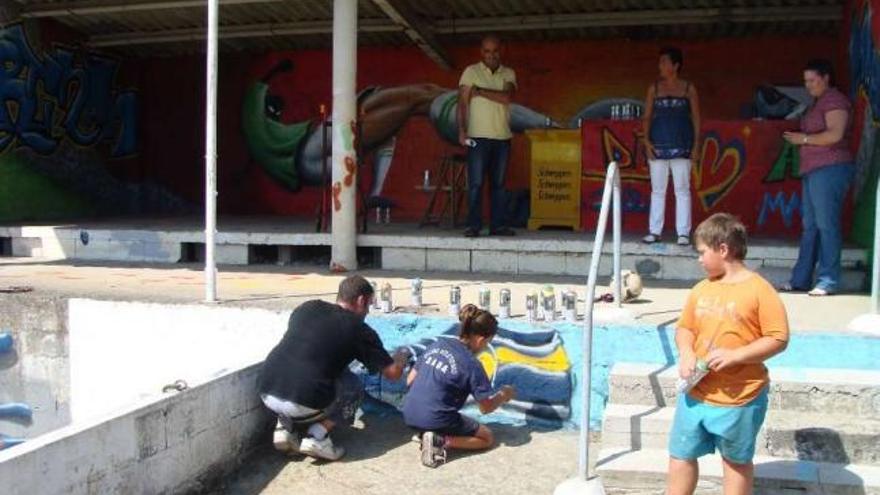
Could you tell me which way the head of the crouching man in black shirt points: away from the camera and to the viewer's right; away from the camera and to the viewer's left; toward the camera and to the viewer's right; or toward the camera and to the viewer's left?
away from the camera and to the viewer's right

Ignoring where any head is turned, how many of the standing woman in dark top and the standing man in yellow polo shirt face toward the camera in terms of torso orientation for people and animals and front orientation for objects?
2

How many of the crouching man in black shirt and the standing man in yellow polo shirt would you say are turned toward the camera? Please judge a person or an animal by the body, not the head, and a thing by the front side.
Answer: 1

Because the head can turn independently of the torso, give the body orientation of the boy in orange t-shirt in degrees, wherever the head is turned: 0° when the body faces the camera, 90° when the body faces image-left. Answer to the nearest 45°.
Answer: approximately 45°

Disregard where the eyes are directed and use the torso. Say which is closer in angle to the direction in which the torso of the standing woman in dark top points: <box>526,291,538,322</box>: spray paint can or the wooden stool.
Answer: the spray paint can

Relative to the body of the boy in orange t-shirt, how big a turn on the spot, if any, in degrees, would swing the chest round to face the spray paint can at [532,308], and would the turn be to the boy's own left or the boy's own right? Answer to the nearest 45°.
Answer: approximately 90° to the boy's own right

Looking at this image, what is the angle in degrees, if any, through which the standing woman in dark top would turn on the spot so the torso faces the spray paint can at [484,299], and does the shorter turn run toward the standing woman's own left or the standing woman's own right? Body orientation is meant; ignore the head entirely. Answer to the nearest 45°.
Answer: approximately 45° to the standing woman's own right

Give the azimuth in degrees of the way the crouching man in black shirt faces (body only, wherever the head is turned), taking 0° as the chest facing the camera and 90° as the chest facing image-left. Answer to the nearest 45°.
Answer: approximately 225°

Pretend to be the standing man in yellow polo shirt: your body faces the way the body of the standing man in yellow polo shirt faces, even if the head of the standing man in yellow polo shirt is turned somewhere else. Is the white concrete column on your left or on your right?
on your right

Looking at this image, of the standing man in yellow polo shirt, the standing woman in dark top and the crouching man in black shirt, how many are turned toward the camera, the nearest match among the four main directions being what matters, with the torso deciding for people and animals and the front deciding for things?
2
